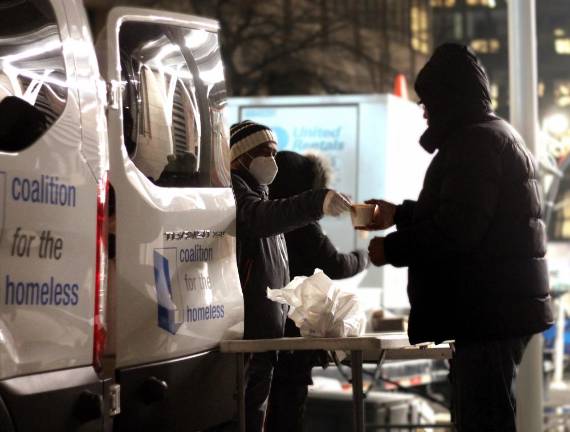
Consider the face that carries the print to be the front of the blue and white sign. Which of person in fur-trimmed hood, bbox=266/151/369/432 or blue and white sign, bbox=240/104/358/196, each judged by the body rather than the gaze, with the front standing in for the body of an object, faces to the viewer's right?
the person in fur-trimmed hood

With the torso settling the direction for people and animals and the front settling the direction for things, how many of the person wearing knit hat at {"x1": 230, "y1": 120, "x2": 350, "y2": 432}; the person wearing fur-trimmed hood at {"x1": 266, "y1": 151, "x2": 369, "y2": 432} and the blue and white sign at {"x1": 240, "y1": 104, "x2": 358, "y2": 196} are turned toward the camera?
1

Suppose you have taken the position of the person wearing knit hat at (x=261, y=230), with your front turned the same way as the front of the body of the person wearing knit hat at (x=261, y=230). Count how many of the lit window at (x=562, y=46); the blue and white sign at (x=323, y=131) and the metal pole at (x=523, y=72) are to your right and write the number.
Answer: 0

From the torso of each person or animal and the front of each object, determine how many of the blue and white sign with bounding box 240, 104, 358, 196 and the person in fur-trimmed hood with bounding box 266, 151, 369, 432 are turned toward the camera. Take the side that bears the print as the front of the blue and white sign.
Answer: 1

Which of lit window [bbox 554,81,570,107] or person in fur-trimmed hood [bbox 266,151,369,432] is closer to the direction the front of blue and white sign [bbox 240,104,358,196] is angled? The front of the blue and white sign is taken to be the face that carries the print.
the person in fur-trimmed hood

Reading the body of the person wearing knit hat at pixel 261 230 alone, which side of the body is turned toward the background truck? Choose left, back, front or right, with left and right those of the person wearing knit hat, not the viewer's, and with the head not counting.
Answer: left

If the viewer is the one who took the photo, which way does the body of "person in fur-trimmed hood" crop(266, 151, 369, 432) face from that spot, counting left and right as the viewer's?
facing to the right of the viewer

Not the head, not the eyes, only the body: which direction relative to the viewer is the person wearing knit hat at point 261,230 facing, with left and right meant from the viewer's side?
facing to the right of the viewer

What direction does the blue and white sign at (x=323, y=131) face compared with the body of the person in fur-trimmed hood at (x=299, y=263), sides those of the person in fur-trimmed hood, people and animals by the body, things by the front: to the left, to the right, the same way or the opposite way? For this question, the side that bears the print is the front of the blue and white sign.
to the right

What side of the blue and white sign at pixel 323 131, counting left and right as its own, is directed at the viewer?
front

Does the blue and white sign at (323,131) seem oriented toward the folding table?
yes

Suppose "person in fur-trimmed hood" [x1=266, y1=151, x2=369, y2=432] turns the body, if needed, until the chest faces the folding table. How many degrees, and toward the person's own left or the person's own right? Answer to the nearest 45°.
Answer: approximately 90° to the person's own right

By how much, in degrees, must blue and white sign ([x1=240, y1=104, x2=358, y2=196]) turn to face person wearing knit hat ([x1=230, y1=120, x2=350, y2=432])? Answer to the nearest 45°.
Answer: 0° — it already faces them

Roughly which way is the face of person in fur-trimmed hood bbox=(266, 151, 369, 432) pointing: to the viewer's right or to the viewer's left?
to the viewer's right

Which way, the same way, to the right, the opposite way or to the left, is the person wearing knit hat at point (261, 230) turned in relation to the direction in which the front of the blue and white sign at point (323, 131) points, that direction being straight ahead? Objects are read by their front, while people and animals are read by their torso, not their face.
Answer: to the left

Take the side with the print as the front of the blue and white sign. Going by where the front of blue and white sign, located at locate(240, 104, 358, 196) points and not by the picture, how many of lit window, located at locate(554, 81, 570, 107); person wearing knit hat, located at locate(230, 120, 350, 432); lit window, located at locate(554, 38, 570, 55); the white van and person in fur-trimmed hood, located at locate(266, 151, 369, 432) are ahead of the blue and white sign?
3

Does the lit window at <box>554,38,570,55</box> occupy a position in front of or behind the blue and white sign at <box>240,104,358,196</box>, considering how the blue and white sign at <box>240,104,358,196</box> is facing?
behind
